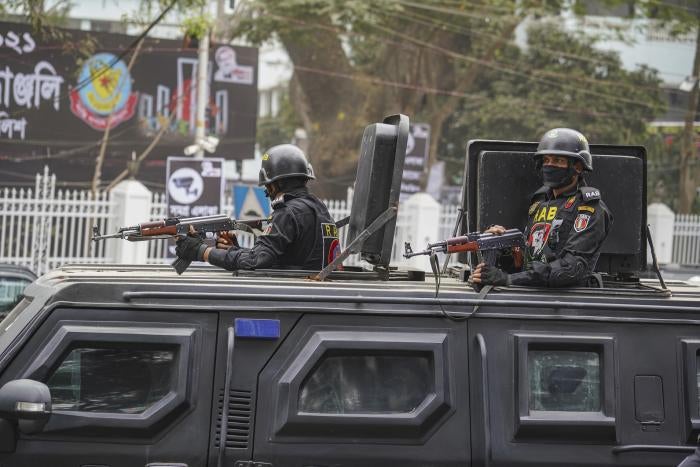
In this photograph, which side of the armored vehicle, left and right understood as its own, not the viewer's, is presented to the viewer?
left

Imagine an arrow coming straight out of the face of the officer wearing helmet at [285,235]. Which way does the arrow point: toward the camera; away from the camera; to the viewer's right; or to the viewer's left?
to the viewer's left

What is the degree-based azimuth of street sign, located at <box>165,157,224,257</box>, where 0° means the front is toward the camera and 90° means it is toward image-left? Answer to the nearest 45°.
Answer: approximately 0°

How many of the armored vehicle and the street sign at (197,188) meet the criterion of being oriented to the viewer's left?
1

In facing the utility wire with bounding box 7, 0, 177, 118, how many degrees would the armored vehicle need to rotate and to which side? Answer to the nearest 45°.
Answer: approximately 90° to its right

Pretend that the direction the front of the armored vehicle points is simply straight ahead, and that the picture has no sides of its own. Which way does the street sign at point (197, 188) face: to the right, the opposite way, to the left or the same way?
to the left

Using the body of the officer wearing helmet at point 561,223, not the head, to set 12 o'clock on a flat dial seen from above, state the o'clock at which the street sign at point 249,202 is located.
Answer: The street sign is roughly at 4 o'clock from the officer wearing helmet.

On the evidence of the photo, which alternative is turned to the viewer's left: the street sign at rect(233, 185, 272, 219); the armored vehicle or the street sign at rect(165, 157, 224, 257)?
the armored vehicle

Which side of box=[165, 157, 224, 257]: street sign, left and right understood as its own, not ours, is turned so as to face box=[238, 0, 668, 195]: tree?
back
